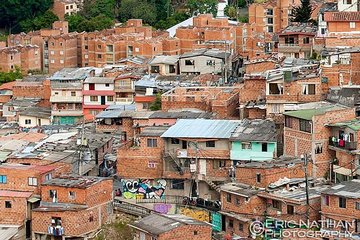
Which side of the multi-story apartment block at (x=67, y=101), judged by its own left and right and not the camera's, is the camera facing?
front

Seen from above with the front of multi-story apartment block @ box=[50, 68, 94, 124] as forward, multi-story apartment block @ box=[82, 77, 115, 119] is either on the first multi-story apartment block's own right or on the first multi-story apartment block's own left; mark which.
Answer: on the first multi-story apartment block's own left

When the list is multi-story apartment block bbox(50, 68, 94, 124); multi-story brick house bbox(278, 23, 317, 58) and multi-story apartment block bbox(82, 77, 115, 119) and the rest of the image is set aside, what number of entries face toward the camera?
3

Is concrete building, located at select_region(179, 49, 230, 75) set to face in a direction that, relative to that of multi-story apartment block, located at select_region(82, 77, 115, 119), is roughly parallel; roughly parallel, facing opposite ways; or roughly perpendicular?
roughly parallel

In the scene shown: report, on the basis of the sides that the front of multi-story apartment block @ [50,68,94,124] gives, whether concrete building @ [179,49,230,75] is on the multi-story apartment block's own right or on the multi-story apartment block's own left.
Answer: on the multi-story apartment block's own left

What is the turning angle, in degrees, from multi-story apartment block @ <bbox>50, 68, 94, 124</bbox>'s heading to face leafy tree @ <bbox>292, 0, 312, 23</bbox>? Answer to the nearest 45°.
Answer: approximately 90° to its left

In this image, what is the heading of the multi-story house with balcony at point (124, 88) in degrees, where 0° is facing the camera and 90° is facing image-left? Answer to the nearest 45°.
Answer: approximately 0°

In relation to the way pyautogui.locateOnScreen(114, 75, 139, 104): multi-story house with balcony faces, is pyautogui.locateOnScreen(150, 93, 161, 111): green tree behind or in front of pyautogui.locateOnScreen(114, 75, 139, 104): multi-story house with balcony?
in front

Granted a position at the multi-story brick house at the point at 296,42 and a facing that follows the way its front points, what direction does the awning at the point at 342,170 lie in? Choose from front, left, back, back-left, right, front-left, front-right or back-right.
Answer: front

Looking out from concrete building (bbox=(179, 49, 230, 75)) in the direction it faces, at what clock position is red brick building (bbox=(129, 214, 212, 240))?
The red brick building is roughly at 12 o'clock from the concrete building.

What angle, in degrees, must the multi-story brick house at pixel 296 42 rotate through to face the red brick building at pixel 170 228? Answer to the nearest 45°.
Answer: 0° — it already faces it

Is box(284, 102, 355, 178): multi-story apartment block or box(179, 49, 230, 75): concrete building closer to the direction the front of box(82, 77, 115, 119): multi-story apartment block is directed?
the multi-story apartment block

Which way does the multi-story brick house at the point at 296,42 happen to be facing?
toward the camera

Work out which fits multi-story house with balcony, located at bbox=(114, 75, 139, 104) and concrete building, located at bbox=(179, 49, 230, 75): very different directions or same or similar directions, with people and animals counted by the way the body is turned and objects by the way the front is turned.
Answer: same or similar directions

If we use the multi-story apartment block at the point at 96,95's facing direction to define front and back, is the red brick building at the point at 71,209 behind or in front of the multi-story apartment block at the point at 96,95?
in front

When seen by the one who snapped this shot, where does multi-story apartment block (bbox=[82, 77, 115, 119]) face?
facing the viewer

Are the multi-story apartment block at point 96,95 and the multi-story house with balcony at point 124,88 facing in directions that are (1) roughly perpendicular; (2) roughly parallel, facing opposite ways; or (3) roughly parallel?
roughly parallel
